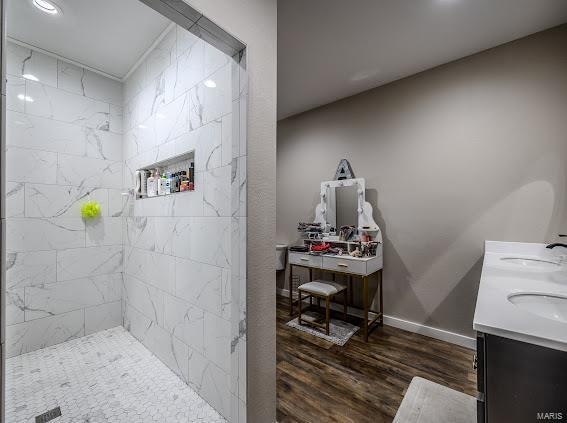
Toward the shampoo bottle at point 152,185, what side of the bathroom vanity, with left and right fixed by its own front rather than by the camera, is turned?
front

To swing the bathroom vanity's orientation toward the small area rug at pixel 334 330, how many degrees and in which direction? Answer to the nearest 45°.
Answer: approximately 45° to its right

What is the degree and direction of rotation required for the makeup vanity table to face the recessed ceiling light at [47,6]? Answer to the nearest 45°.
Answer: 0° — it already faces it

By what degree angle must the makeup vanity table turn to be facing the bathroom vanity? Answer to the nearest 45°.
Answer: approximately 45° to its left

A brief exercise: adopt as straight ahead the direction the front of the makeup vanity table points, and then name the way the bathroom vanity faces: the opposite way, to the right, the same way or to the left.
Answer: to the right

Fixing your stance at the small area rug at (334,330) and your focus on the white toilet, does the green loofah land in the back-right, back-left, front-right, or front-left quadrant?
front-left

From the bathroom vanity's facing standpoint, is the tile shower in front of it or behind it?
in front

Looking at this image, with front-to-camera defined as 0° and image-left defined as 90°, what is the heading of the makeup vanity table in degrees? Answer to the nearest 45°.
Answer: approximately 45°

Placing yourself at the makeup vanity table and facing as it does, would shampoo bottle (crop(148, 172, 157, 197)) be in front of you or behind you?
in front

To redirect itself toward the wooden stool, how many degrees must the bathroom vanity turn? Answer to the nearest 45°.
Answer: approximately 45° to its right

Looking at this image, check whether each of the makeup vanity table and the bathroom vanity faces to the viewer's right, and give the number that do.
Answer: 0

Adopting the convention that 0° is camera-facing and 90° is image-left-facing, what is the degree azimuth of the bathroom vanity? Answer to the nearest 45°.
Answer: approximately 90°

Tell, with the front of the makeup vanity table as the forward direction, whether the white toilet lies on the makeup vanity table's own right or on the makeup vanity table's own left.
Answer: on the makeup vanity table's own right
